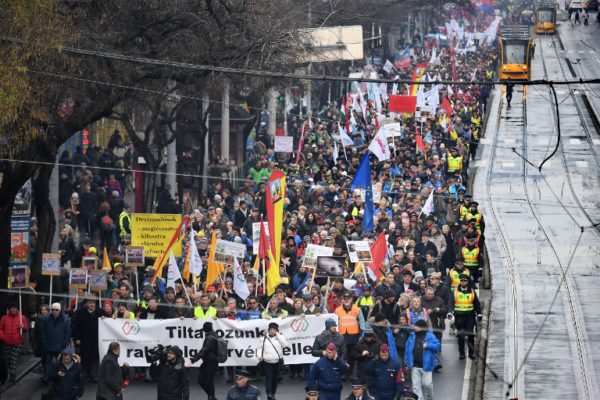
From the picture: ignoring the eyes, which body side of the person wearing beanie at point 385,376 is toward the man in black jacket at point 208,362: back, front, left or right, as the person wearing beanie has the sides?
right

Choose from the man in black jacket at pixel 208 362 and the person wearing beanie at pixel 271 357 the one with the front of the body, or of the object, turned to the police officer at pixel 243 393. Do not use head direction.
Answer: the person wearing beanie

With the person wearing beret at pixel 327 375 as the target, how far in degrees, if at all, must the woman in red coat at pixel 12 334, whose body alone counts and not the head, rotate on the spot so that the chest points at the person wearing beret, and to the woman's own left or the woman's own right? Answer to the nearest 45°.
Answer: approximately 45° to the woman's own left

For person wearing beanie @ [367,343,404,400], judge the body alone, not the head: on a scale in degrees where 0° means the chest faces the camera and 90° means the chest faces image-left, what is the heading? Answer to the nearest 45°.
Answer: approximately 0°

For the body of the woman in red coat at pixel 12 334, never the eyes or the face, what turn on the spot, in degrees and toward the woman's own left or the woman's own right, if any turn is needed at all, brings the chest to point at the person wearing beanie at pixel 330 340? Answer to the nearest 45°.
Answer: approximately 45° to the woman's own left
